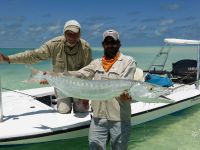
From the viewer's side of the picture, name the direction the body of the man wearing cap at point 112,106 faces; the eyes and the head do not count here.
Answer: toward the camera

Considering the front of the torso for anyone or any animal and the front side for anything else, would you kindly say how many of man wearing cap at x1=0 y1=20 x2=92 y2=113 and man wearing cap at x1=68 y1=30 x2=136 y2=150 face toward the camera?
2

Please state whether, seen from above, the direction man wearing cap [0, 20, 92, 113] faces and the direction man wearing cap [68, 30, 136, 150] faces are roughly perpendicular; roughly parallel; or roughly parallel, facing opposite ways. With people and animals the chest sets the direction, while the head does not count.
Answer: roughly parallel

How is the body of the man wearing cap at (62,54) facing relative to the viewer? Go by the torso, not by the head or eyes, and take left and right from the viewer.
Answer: facing the viewer

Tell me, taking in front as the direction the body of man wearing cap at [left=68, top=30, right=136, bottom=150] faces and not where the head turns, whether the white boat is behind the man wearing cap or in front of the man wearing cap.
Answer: behind

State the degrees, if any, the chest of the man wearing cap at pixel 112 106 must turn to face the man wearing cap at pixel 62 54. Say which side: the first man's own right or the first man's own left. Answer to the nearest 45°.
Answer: approximately 135° to the first man's own right
